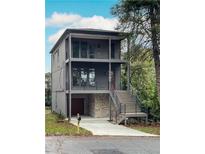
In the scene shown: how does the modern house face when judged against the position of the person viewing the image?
facing the viewer

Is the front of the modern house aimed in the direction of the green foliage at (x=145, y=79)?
no
